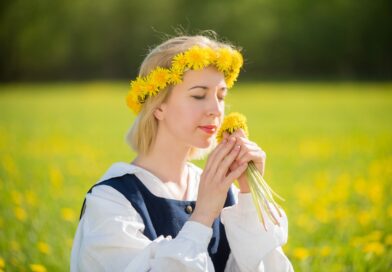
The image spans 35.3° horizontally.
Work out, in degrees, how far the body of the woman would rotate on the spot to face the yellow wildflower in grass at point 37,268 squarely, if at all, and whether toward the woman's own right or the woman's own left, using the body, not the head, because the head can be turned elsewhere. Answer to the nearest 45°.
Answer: approximately 180°

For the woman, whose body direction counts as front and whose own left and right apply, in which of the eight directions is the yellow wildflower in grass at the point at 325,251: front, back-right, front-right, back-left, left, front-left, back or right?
left

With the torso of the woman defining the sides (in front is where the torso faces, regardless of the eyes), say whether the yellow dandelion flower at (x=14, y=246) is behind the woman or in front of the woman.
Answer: behind

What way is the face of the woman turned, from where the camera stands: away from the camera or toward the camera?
toward the camera

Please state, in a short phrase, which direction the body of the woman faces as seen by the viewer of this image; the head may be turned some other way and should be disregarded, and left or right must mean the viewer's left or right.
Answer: facing the viewer and to the right of the viewer

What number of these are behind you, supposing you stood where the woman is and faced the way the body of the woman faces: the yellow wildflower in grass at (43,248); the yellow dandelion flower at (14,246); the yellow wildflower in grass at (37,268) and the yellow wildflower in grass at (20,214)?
4

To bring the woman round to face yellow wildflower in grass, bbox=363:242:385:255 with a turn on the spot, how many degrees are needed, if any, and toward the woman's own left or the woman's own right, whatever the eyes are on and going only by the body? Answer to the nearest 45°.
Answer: approximately 90° to the woman's own left

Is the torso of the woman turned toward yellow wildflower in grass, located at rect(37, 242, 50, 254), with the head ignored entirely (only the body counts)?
no

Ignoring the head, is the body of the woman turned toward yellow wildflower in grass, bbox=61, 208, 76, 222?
no

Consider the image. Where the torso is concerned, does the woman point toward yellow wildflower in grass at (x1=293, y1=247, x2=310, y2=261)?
no
